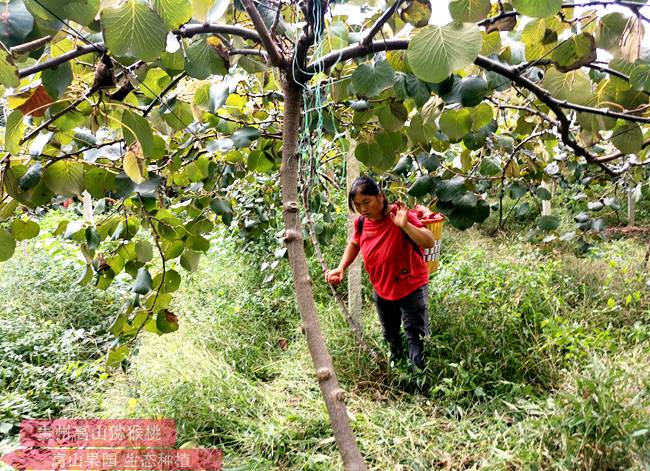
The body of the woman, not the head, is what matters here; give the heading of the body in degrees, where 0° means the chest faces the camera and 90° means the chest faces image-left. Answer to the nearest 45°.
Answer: approximately 45°

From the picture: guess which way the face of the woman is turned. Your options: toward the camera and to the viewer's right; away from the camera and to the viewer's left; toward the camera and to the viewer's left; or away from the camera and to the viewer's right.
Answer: toward the camera and to the viewer's left
